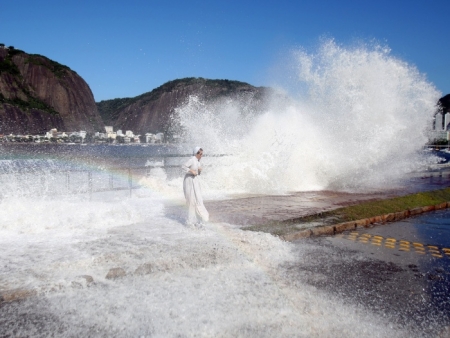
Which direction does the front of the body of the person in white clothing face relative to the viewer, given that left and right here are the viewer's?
facing the viewer and to the right of the viewer
